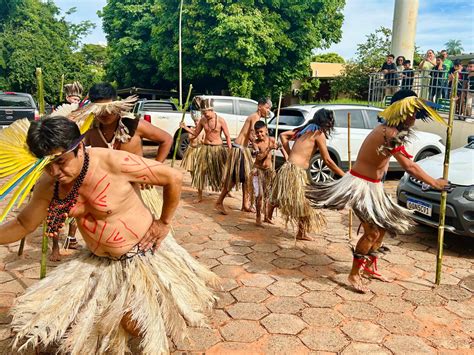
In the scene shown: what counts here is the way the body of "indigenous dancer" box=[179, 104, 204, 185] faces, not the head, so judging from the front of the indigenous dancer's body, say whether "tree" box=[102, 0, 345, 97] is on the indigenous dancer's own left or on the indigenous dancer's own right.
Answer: on the indigenous dancer's own left

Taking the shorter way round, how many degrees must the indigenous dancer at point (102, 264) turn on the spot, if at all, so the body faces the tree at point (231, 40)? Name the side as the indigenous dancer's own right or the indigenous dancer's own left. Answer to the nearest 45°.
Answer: approximately 135° to the indigenous dancer's own right

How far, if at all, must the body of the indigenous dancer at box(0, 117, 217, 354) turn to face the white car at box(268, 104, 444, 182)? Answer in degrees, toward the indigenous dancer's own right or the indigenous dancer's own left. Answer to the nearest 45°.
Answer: approximately 180°

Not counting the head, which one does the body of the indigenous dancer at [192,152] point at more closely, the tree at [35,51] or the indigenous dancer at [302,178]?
the indigenous dancer

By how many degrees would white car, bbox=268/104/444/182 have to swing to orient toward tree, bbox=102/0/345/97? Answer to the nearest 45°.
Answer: approximately 90° to its left

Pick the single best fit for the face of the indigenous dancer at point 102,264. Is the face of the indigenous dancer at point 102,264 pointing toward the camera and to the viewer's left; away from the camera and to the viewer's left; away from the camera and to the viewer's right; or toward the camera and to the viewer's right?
toward the camera and to the viewer's left

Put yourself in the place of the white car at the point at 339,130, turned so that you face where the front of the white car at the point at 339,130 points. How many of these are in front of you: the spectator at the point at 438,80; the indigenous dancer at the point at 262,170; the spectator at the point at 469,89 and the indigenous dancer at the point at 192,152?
2

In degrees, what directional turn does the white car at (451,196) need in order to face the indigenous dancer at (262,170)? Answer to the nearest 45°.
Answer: approximately 45° to its right

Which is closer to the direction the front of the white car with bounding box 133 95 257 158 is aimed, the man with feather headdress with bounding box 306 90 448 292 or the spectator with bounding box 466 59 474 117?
the spectator
